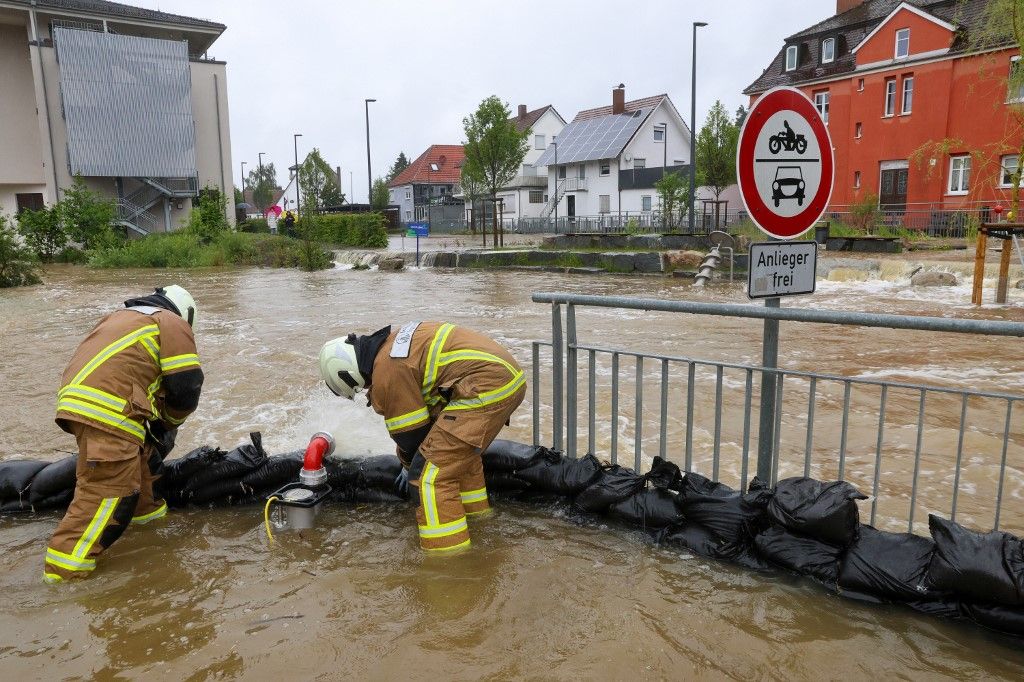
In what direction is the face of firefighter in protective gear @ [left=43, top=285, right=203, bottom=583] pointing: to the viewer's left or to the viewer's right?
to the viewer's right

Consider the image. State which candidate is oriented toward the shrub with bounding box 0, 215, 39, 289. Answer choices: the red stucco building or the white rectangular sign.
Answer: the red stucco building

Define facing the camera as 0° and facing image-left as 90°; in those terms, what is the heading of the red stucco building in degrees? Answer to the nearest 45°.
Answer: approximately 45°

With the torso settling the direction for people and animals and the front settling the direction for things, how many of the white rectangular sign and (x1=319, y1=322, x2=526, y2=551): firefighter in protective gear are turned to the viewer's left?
1

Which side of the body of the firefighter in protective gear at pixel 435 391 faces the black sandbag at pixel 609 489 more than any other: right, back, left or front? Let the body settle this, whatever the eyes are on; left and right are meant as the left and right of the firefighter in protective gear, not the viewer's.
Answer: back

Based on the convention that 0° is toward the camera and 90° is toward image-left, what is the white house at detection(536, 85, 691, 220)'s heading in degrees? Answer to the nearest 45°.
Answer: approximately 45°

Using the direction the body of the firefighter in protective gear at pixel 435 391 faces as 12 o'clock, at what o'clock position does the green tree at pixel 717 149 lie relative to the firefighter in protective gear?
The green tree is roughly at 4 o'clock from the firefighter in protective gear.

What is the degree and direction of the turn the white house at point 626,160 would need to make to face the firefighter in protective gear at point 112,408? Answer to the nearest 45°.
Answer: approximately 45° to its left

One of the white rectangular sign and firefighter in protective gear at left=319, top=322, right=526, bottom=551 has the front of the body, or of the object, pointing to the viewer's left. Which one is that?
the firefighter in protective gear
